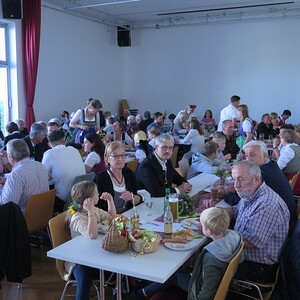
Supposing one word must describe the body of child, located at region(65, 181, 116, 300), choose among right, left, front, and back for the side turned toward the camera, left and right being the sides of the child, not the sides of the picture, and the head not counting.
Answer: right

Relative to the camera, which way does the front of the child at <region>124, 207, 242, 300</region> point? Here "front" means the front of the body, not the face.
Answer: to the viewer's left

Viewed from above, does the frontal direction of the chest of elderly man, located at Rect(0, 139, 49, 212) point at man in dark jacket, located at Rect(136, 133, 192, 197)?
no

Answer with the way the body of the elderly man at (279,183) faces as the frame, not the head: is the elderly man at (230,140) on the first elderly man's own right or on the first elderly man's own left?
on the first elderly man's own right

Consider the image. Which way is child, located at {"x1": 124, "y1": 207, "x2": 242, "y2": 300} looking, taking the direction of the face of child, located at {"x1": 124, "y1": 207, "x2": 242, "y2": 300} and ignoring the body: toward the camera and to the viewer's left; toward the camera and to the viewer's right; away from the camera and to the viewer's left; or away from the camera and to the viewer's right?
away from the camera and to the viewer's left

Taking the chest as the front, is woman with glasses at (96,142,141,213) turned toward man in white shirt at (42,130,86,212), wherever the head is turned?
no

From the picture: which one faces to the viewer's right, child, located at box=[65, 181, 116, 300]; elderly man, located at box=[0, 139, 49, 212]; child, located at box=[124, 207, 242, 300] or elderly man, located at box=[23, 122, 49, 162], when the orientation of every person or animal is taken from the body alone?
child, located at box=[65, 181, 116, 300]

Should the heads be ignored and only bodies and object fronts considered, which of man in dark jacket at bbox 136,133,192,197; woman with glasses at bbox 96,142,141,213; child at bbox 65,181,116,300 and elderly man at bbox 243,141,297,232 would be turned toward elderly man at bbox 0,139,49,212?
elderly man at bbox 243,141,297,232

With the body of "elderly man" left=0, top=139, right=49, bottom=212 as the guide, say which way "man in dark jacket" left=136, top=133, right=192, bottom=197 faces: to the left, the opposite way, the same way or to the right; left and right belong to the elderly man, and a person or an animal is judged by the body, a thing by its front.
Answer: the opposite way

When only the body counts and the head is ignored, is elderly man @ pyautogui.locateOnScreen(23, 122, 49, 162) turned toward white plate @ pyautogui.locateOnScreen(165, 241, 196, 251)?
no

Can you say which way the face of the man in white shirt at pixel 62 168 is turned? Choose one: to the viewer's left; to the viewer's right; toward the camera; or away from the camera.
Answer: away from the camera

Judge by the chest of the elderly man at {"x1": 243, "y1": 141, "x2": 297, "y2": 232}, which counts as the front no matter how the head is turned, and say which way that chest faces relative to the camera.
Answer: to the viewer's left

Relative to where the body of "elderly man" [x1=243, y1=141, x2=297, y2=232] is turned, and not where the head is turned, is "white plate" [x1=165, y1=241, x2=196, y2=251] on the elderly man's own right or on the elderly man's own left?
on the elderly man's own left
